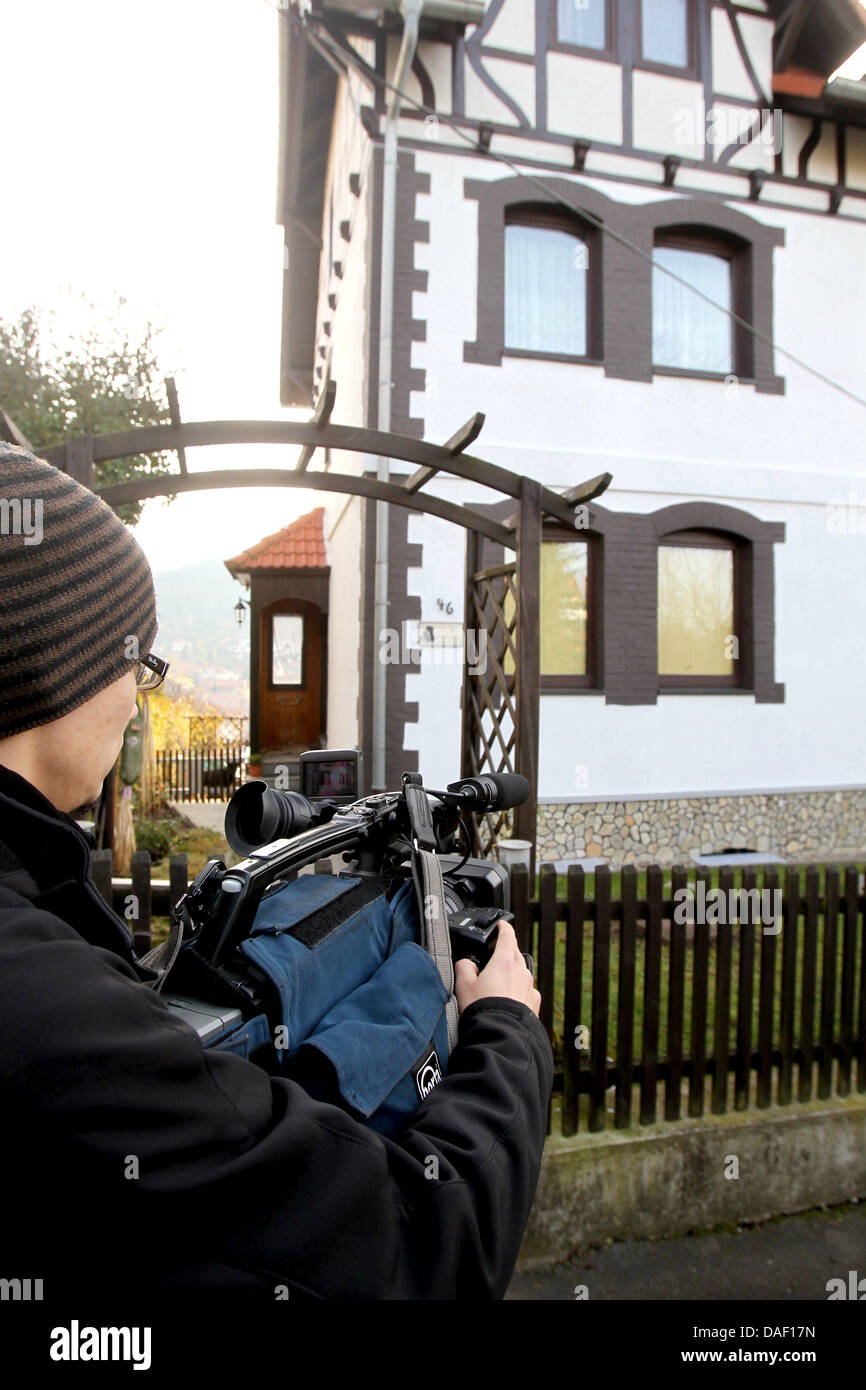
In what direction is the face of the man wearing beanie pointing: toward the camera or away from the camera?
away from the camera

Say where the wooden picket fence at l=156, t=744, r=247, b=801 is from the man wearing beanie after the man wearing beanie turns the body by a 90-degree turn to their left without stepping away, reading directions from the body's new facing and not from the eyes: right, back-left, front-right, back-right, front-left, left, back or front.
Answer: front-right

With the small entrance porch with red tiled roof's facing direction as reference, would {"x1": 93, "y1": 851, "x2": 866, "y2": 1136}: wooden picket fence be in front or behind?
in front

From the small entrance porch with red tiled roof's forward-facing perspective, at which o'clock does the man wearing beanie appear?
The man wearing beanie is roughly at 12 o'clock from the small entrance porch with red tiled roof.

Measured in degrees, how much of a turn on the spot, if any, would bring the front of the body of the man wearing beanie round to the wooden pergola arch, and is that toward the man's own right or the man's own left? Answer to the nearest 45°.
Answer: approximately 45° to the man's own left

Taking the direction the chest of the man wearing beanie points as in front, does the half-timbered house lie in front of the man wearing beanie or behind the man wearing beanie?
in front

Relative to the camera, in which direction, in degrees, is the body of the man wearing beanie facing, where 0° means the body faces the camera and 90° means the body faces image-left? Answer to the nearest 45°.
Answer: approximately 225°

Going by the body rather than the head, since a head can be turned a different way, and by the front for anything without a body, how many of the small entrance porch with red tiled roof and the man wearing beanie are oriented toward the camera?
1
